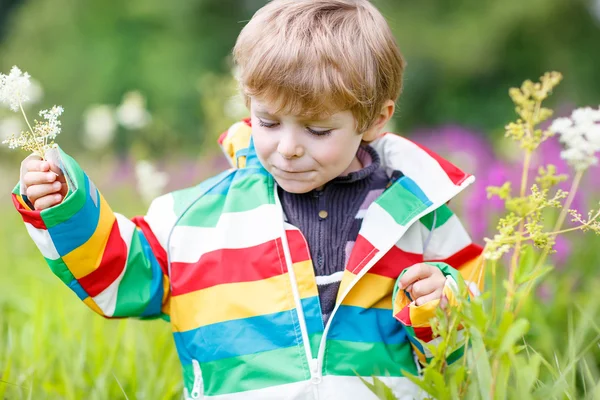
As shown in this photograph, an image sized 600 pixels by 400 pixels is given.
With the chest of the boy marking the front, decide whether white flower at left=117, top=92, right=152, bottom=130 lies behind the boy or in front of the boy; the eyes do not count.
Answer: behind

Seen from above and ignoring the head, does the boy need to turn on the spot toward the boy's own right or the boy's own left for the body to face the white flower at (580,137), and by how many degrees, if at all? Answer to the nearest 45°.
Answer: approximately 45° to the boy's own left

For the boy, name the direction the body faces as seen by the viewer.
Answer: toward the camera

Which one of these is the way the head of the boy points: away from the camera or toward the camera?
toward the camera
